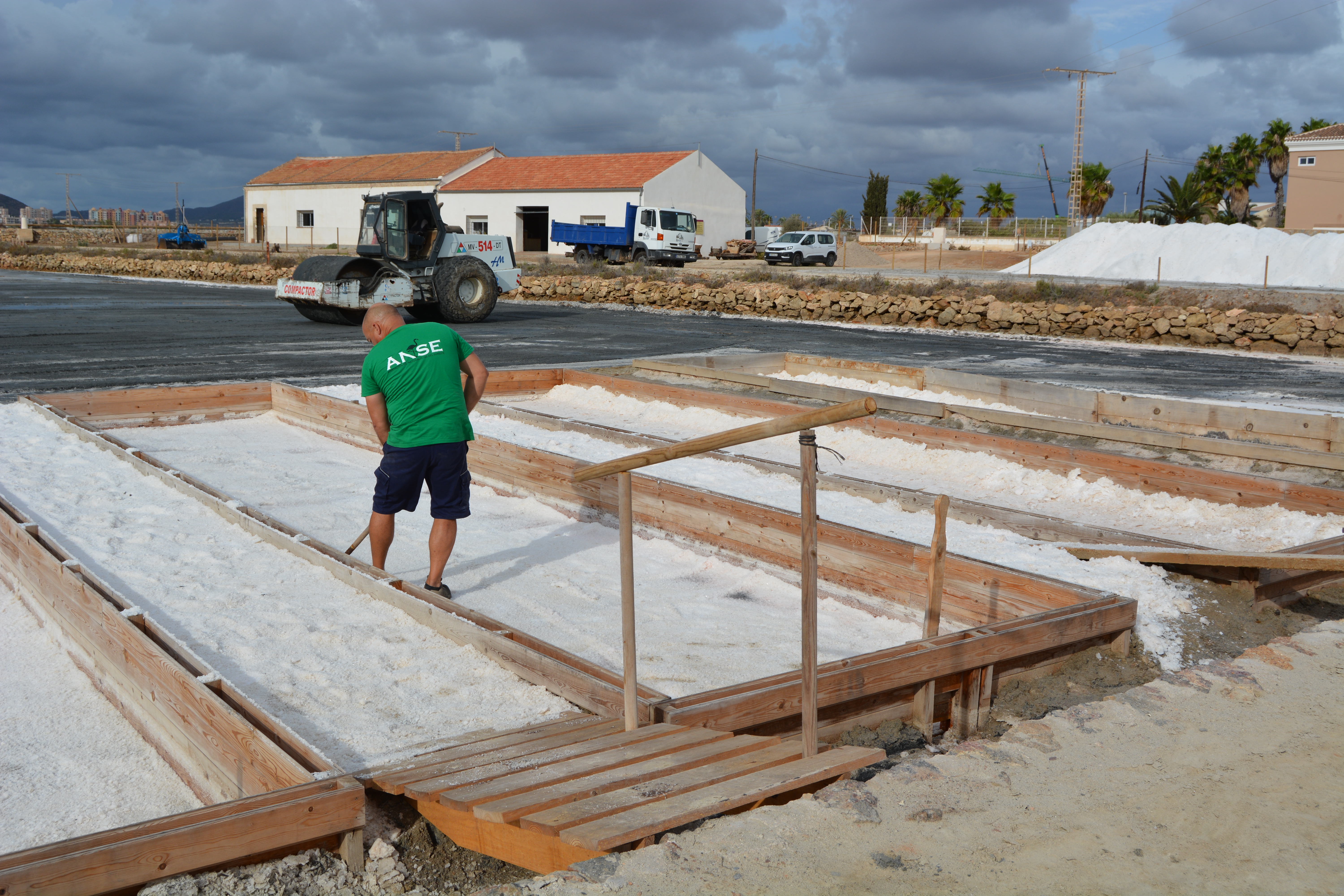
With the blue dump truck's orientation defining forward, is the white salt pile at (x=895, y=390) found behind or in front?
in front

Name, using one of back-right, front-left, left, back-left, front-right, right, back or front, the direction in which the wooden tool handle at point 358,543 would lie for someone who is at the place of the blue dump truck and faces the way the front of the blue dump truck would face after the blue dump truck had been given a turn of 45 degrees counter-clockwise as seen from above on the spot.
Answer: right

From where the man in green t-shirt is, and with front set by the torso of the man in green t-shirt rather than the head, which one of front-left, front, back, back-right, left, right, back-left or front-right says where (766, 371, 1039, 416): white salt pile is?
front-right

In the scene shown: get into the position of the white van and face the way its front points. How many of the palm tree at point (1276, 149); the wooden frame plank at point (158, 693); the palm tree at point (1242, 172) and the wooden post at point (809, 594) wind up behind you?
2

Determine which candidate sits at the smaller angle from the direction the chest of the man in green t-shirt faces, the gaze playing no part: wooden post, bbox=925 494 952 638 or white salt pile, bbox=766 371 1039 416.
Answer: the white salt pile

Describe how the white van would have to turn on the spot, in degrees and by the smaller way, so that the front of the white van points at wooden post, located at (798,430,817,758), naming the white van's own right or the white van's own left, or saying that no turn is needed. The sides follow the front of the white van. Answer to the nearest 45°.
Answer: approximately 45° to the white van's own left

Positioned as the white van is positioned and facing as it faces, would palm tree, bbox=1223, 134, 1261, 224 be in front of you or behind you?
behind

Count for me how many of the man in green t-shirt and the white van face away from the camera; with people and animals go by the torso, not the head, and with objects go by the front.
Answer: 1

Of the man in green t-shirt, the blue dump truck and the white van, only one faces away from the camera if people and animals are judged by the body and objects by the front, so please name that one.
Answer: the man in green t-shirt

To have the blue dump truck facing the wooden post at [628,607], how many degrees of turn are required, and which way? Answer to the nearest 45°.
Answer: approximately 45° to its right

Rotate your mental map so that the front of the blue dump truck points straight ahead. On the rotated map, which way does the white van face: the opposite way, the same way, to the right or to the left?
to the right

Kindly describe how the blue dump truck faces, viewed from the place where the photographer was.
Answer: facing the viewer and to the right of the viewer

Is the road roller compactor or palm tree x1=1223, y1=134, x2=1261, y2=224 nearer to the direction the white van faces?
the road roller compactor

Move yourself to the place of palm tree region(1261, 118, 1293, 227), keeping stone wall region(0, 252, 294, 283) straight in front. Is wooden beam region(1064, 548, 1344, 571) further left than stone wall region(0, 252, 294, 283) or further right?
left

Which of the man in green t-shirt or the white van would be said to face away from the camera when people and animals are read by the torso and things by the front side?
the man in green t-shirt

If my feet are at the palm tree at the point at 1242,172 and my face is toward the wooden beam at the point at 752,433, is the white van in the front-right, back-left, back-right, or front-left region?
front-right

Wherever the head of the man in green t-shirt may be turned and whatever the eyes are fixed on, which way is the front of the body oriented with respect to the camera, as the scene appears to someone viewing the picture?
away from the camera

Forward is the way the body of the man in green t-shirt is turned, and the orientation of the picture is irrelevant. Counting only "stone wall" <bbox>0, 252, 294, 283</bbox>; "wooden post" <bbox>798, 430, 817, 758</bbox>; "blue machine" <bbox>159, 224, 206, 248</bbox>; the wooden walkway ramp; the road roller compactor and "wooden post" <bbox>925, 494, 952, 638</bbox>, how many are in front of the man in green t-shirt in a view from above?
3

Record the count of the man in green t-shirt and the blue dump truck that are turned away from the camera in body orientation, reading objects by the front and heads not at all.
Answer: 1
